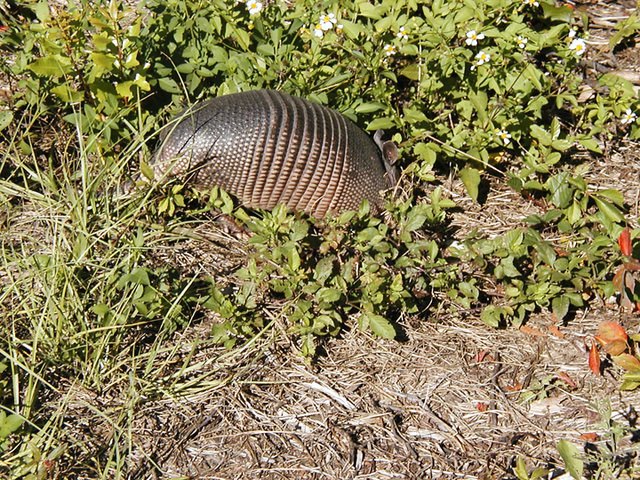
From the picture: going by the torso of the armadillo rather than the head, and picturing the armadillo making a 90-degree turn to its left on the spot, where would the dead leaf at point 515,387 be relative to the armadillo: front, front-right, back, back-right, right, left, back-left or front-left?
back-right

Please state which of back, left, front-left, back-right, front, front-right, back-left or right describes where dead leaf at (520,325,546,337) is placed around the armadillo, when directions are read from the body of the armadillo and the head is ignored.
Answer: front-right

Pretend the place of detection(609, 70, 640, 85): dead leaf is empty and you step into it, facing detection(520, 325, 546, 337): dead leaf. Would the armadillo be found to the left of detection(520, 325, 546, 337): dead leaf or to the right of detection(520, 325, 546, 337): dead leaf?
right

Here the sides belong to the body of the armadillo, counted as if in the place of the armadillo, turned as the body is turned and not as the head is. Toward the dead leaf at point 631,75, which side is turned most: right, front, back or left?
front

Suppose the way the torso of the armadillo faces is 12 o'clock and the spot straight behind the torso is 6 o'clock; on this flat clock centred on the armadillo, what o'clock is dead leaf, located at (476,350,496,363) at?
The dead leaf is roughly at 2 o'clock from the armadillo.

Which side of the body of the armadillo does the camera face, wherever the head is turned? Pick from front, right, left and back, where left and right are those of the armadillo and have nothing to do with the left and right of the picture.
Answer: right

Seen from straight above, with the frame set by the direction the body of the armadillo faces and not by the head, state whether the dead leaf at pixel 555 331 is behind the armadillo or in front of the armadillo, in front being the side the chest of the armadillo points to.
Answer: in front

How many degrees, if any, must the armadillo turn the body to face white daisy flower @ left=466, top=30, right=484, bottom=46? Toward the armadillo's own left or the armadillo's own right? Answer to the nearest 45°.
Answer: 0° — it already faces it
